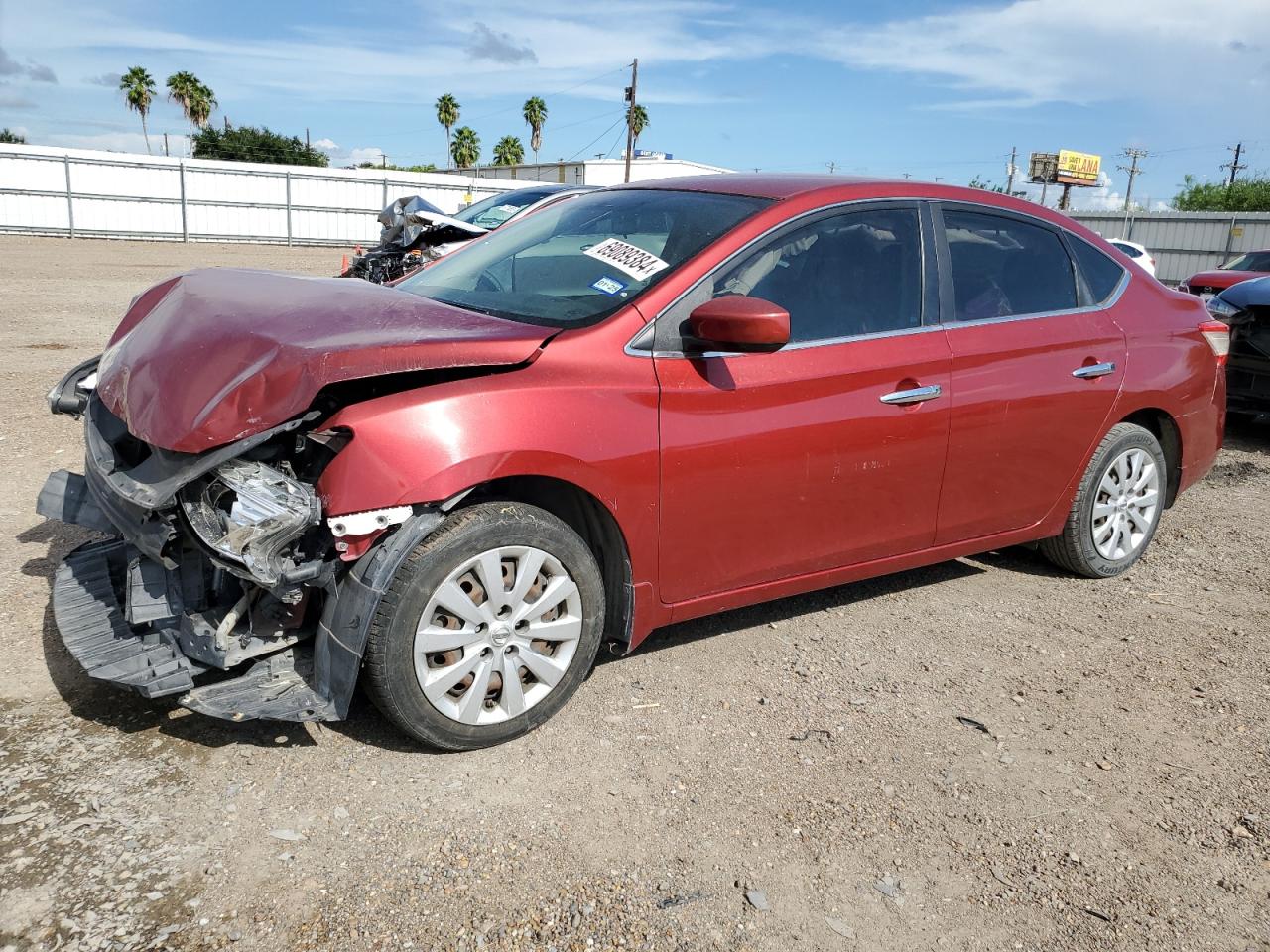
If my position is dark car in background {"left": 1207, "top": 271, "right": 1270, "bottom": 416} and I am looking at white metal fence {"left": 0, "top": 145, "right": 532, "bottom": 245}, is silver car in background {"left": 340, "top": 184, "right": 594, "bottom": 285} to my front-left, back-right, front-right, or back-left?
front-left

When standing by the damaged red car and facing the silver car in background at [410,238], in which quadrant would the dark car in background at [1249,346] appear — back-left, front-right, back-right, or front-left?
front-right

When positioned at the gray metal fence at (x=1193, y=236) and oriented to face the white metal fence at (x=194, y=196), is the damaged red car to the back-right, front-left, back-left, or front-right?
front-left

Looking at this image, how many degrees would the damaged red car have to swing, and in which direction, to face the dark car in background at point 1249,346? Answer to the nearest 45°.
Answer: approximately 180°

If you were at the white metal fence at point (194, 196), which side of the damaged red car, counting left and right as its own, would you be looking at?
right

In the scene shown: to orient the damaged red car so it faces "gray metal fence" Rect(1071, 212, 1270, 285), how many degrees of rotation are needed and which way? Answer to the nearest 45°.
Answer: approximately 180°

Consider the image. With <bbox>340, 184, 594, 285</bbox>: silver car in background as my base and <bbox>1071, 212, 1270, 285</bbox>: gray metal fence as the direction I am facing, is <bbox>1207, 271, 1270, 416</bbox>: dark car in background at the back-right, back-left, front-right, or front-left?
front-right

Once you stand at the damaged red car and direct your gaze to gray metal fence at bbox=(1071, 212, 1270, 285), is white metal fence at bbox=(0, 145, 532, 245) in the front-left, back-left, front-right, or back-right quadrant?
front-left

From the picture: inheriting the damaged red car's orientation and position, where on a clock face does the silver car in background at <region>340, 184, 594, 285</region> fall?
The silver car in background is roughly at 4 o'clock from the damaged red car.

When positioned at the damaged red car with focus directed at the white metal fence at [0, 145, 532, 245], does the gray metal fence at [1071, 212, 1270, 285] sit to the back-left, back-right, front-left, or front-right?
front-right

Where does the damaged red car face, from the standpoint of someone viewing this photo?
facing the viewer and to the left of the viewer
